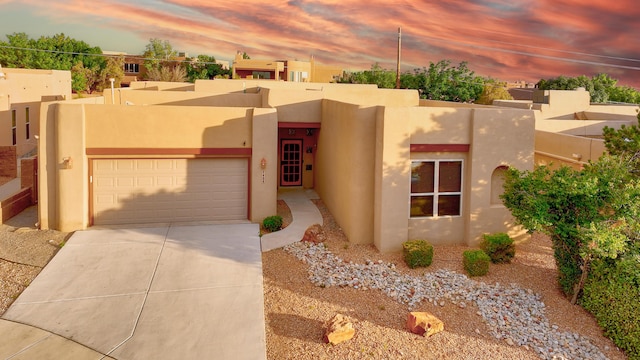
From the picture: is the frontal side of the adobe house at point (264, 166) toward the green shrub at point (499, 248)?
no

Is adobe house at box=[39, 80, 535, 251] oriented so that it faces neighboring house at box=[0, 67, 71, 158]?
no

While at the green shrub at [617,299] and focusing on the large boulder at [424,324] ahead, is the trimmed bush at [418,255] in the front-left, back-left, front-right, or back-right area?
front-right

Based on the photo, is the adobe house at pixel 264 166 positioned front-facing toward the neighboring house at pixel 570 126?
no

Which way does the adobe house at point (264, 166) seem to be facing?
toward the camera

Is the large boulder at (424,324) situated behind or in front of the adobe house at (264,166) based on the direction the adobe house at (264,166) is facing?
in front

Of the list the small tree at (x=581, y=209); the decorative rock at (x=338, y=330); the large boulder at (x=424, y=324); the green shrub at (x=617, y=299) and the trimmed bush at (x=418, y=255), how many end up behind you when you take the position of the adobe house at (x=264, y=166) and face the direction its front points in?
0

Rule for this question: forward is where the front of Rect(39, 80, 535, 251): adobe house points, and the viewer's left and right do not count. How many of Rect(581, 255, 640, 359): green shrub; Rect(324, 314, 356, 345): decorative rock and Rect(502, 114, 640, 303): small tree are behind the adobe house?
0

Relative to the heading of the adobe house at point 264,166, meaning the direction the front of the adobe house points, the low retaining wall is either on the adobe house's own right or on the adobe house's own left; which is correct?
on the adobe house's own right
